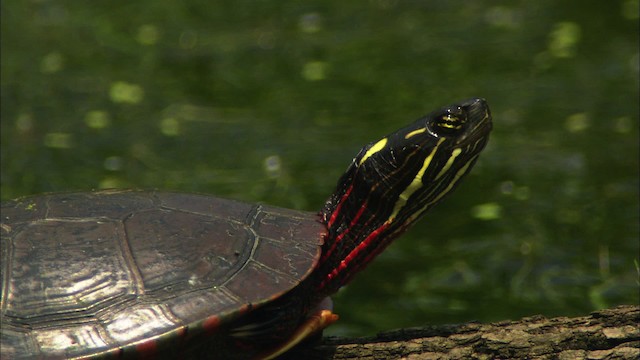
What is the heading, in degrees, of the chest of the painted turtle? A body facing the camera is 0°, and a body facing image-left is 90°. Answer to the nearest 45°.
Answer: approximately 270°
